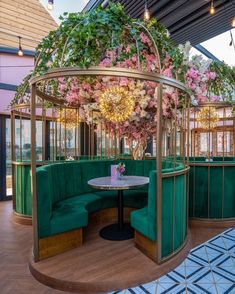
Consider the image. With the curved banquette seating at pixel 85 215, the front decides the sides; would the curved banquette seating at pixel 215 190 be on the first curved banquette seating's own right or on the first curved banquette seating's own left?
on the first curved banquette seating's own left

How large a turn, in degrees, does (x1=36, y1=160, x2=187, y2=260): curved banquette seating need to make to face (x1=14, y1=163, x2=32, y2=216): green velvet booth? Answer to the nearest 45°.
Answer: approximately 135° to its right

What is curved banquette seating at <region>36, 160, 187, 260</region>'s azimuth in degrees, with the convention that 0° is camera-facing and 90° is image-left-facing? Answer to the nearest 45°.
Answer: approximately 0°
